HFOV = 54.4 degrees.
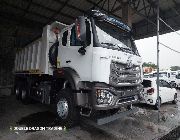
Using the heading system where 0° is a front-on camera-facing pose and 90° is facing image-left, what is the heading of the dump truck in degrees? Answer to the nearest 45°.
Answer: approximately 315°
